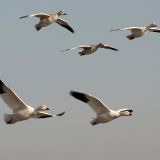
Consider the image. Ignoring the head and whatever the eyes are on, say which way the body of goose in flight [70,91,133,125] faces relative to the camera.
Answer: to the viewer's right

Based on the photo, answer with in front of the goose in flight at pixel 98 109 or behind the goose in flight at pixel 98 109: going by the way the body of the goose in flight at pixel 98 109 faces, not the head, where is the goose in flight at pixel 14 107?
behind
